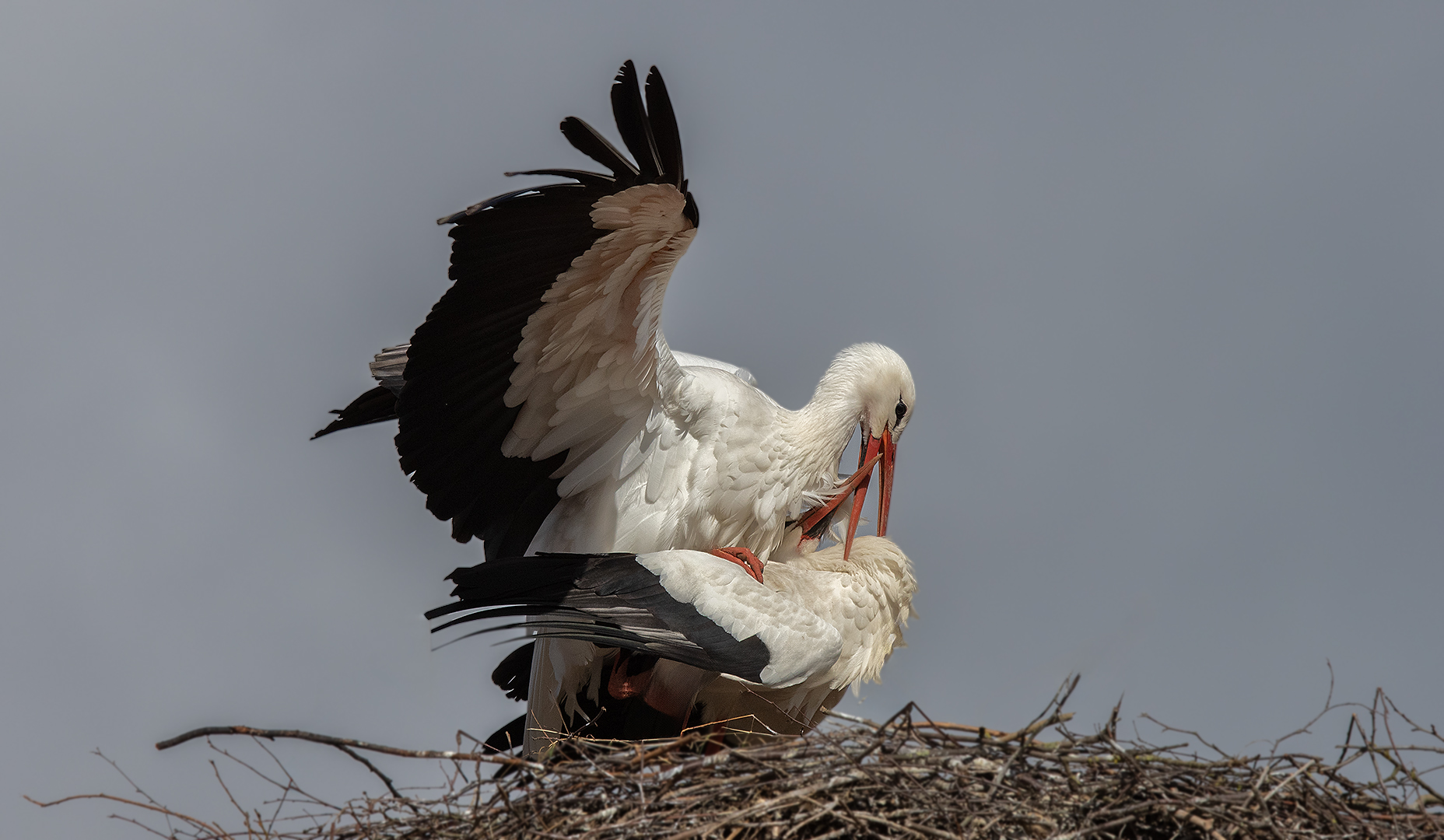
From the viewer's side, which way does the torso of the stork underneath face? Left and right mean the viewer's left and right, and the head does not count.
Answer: facing to the right of the viewer

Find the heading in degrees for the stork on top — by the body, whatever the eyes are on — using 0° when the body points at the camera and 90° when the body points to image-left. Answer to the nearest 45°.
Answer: approximately 270°
